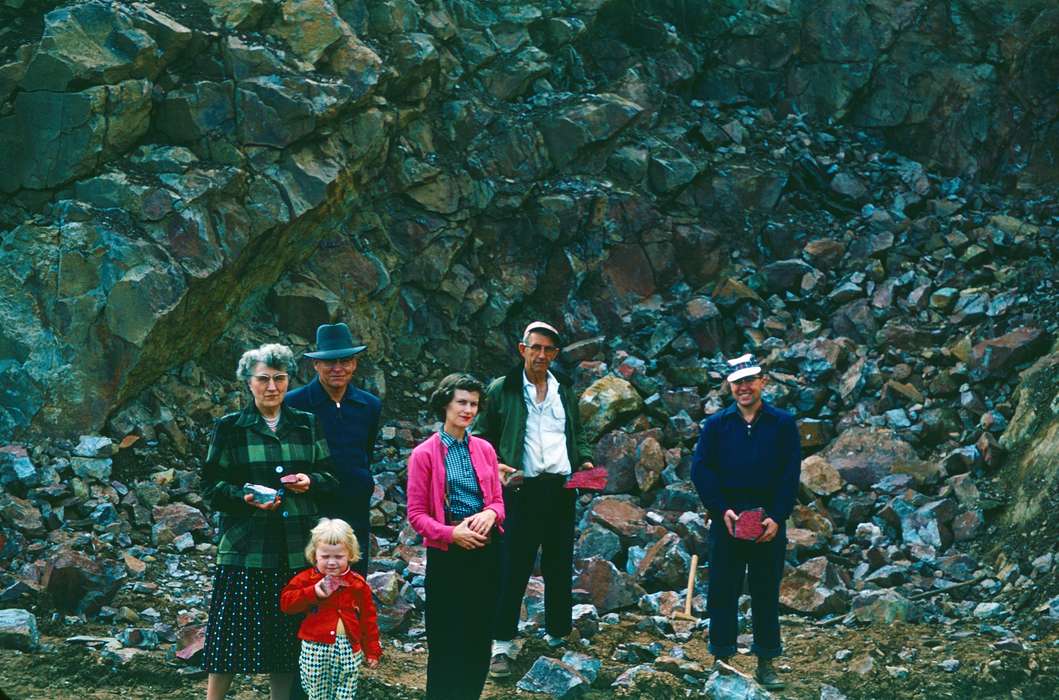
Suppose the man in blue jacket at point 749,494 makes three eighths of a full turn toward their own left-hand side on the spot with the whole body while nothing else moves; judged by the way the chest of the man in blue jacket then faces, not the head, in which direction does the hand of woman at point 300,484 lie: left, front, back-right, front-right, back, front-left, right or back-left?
back

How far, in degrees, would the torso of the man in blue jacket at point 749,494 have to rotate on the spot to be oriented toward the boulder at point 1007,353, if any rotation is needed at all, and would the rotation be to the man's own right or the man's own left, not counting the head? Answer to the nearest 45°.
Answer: approximately 135° to the man's own left

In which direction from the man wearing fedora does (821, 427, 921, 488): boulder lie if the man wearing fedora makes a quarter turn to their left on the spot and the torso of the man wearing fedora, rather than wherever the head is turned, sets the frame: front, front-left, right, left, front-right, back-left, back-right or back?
front-left

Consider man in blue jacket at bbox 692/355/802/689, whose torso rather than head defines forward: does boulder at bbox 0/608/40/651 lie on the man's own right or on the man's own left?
on the man's own right

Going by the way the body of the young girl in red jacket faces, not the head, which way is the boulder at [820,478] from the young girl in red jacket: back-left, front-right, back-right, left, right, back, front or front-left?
back-left

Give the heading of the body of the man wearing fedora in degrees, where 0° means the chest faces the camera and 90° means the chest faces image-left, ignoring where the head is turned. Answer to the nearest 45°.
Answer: approximately 0°

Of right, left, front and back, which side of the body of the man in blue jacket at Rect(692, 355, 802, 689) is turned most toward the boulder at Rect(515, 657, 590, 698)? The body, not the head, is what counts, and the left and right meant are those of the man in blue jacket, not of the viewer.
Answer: right

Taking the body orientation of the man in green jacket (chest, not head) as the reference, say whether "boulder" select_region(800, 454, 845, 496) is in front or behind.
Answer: behind

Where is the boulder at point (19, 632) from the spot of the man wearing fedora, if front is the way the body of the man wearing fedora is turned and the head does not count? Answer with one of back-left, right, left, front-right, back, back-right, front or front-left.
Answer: back-right

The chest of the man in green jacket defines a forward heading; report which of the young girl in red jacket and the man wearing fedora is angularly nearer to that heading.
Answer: the young girl in red jacket

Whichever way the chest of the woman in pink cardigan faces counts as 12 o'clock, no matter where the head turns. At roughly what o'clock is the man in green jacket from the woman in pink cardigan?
The man in green jacket is roughly at 8 o'clock from the woman in pink cardigan.

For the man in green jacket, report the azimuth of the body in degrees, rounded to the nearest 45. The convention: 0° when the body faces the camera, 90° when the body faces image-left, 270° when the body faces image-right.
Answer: approximately 0°
